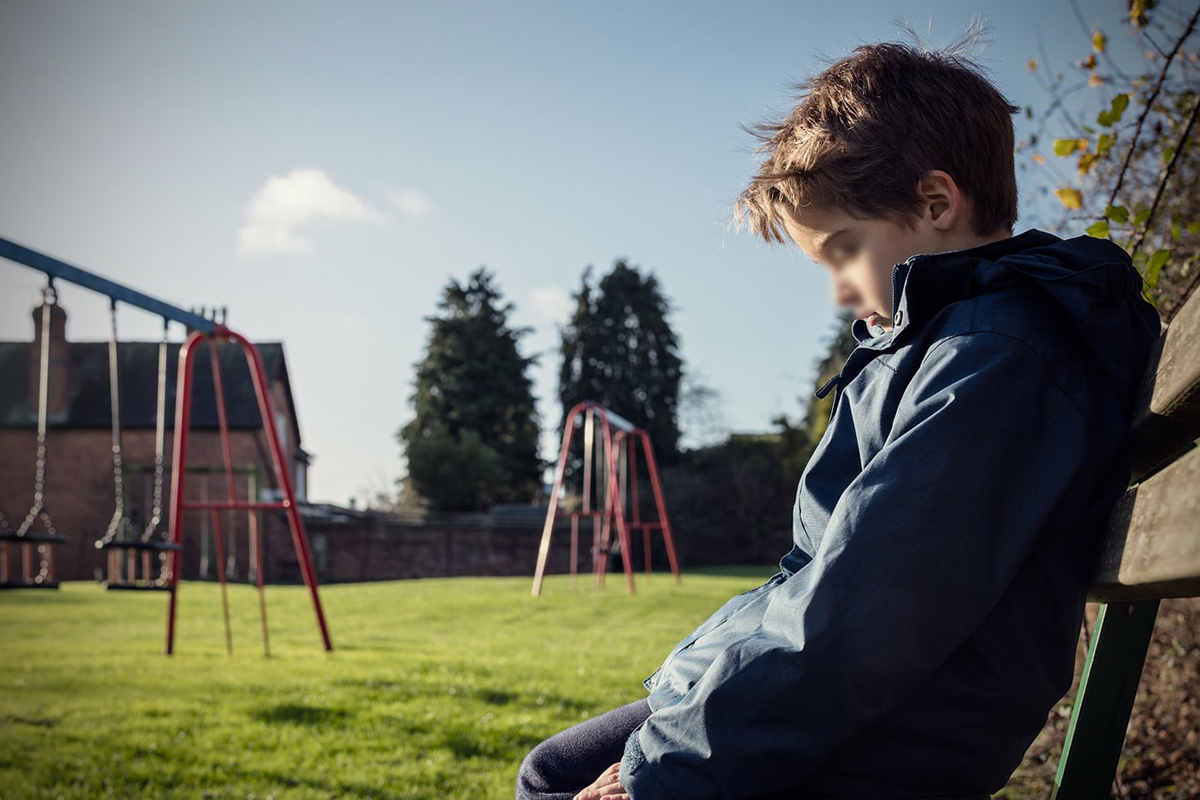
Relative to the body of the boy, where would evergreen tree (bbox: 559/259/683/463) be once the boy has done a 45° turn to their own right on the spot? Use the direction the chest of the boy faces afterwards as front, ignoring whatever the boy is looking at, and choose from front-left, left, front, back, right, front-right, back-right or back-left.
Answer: front-right

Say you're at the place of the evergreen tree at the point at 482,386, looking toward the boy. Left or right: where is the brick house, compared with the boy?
right

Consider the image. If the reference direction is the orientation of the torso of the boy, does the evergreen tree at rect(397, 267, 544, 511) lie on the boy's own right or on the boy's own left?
on the boy's own right

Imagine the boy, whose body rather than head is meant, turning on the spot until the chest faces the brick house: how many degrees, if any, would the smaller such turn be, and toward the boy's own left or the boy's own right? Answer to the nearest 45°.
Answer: approximately 45° to the boy's own right

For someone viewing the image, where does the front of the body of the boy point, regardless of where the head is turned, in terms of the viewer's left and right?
facing to the left of the viewer

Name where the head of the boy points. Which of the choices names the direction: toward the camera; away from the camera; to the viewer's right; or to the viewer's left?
to the viewer's left
